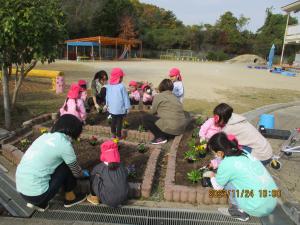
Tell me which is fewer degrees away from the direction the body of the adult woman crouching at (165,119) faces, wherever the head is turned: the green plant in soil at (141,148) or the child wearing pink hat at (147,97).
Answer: the child wearing pink hat

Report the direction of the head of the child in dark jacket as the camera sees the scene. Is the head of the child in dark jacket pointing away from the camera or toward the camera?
away from the camera

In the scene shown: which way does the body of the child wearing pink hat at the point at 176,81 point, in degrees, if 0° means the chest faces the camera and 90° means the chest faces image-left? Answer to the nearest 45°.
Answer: approximately 45°

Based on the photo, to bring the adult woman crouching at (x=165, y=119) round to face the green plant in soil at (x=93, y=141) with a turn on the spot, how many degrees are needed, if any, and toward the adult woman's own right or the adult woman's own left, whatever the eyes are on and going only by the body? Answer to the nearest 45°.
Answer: approximately 45° to the adult woman's own left

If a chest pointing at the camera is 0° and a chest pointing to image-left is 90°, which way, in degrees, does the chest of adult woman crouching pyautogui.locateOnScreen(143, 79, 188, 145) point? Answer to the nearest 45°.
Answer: approximately 135°

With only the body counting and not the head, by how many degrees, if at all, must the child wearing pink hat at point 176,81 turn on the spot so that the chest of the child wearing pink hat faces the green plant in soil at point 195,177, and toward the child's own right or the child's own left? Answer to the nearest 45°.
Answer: approximately 45° to the child's own left

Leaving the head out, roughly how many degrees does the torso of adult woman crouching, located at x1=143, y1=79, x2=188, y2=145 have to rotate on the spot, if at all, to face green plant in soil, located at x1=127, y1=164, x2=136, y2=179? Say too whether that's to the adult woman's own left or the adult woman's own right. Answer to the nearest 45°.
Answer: approximately 135° to the adult woman's own left

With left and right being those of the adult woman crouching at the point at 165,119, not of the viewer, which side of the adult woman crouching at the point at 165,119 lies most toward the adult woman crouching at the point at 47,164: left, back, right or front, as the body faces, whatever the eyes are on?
left

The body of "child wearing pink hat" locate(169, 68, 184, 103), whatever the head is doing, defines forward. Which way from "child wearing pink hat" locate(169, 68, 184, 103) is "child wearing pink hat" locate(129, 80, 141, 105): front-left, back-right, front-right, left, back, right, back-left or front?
right

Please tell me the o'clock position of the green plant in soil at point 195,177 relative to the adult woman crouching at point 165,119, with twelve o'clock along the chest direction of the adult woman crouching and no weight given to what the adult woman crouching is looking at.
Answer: The green plant in soil is roughly at 7 o'clock from the adult woman crouching.

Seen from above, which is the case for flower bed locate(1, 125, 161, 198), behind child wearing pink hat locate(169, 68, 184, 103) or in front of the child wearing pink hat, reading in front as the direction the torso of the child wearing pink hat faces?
in front
